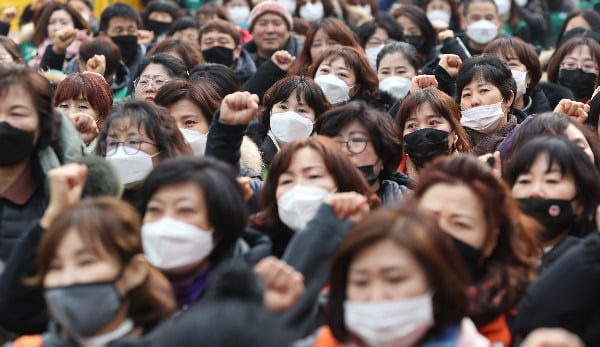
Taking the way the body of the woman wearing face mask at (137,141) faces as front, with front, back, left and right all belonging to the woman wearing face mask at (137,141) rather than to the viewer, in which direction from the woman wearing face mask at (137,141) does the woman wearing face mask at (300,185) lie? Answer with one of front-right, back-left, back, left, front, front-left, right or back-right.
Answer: left

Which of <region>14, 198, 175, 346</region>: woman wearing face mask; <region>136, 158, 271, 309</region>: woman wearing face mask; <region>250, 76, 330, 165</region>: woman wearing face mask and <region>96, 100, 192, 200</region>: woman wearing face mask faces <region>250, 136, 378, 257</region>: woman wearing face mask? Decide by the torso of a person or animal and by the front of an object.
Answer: <region>250, 76, 330, 165</region>: woman wearing face mask

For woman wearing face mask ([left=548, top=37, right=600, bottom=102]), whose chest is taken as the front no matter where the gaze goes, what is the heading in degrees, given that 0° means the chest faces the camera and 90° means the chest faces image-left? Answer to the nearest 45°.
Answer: approximately 0°

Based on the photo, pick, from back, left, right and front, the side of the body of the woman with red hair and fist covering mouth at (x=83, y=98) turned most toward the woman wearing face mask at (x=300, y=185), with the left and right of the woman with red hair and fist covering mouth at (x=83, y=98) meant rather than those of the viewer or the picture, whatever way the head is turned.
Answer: left

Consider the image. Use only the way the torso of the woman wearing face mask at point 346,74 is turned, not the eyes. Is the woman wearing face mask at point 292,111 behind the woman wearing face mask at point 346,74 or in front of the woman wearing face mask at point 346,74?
in front

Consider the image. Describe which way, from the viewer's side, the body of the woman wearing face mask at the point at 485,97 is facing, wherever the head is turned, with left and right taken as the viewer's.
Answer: facing the viewer and to the left of the viewer

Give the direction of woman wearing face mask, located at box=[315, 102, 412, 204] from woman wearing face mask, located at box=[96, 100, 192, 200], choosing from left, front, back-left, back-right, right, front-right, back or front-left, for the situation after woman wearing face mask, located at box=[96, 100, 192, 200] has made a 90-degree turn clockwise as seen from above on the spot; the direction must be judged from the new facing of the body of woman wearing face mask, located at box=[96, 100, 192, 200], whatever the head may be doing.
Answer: back-right

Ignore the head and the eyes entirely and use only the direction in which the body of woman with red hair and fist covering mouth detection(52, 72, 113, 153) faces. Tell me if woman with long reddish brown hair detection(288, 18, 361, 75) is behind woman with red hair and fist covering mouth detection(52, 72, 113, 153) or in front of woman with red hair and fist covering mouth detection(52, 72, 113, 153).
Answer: behind

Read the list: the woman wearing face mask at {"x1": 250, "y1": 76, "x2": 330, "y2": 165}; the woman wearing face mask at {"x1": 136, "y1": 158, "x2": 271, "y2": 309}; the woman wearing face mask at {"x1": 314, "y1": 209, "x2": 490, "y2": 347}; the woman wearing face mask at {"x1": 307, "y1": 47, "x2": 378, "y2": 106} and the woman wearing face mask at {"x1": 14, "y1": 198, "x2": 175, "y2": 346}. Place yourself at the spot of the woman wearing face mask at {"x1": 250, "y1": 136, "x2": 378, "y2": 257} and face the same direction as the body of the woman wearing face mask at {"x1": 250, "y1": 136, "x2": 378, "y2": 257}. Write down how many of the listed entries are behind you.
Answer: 2

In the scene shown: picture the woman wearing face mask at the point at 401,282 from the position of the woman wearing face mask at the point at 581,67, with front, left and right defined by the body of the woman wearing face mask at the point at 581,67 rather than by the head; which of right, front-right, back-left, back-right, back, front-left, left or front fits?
front
